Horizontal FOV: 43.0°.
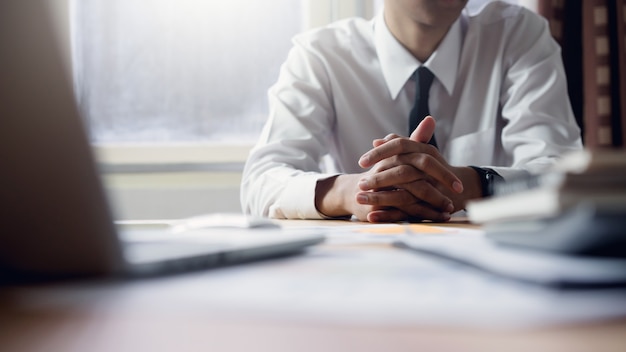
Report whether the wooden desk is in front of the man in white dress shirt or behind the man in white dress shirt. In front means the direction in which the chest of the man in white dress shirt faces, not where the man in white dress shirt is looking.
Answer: in front

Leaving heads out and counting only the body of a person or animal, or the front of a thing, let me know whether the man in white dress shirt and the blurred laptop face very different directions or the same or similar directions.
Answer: very different directions

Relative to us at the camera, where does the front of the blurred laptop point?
facing away from the viewer and to the right of the viewer

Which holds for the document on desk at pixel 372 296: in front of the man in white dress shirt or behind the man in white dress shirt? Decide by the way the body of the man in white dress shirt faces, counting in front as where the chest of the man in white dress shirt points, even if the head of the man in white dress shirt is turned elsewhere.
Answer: in front

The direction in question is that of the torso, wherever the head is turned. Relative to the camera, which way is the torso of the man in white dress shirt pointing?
toward the camera

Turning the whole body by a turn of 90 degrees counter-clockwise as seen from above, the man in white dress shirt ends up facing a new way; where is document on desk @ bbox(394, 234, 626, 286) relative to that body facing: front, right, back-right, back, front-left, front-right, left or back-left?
right

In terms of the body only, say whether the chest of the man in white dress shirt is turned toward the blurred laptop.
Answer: yes

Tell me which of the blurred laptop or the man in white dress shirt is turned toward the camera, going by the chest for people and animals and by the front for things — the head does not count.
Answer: the man in white dress shirt

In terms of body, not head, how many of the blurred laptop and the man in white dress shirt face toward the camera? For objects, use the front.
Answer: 1
